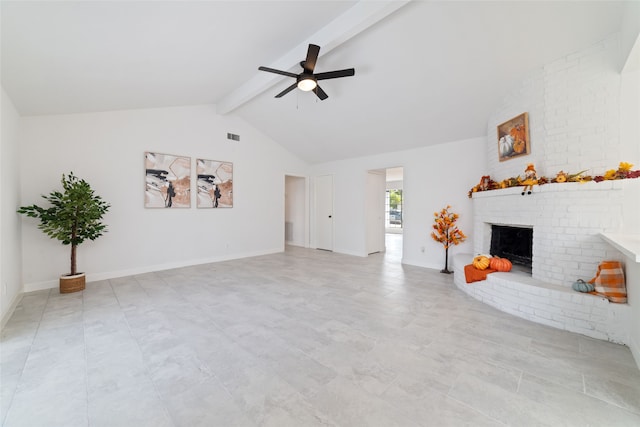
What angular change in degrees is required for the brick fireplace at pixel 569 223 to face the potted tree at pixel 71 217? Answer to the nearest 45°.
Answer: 0° — it already faces it

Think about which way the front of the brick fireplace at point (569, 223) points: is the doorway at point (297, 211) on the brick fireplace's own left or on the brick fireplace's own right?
on the brick fireplace's own right

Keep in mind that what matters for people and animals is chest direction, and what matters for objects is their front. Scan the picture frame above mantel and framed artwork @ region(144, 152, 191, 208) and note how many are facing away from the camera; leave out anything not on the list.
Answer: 0

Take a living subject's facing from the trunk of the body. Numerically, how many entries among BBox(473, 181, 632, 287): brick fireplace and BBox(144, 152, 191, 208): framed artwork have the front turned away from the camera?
0

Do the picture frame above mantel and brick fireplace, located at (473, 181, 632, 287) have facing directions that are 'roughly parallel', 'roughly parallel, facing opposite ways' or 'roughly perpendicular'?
roughly parallel

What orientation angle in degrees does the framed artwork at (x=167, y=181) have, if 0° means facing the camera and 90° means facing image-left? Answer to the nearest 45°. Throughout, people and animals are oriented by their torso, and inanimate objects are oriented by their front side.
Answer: approximately 315°

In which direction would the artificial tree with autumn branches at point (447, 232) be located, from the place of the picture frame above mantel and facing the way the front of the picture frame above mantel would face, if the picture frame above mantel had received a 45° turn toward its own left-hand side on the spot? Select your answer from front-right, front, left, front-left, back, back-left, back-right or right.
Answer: back-right

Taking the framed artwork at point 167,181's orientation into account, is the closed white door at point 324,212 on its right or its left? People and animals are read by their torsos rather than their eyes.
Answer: on its left

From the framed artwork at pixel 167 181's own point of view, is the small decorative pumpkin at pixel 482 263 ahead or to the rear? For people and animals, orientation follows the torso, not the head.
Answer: ahead

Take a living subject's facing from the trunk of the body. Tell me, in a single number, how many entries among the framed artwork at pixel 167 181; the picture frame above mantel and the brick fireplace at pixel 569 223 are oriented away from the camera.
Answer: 0

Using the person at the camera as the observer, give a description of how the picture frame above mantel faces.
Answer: facing the viewer and to the left of the viewer

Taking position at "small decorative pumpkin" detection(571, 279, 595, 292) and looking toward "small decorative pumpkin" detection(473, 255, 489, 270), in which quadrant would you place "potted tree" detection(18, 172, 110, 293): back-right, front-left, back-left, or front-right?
front-left

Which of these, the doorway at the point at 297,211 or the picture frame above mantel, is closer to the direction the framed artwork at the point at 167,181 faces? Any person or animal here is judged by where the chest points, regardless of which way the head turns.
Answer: the picture frame above mantel

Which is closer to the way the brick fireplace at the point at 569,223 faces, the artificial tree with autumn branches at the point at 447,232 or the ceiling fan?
the ceiling fan

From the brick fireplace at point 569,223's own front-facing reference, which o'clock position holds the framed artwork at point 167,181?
The framed artwork is roughly at 1 o'clock from the brick fireplace.

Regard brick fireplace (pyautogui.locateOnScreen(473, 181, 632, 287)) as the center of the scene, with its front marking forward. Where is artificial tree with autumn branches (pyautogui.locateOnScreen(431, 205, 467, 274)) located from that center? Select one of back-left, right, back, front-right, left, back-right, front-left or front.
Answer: right
